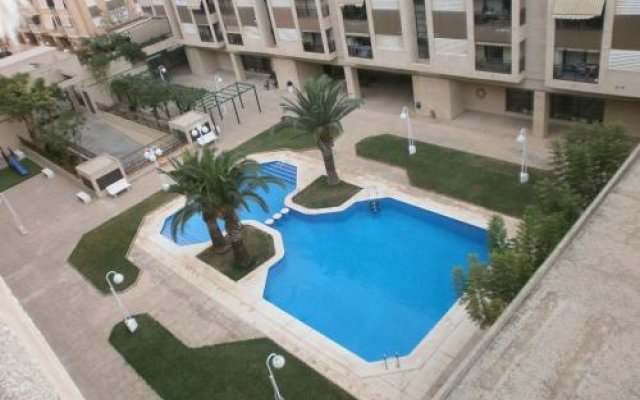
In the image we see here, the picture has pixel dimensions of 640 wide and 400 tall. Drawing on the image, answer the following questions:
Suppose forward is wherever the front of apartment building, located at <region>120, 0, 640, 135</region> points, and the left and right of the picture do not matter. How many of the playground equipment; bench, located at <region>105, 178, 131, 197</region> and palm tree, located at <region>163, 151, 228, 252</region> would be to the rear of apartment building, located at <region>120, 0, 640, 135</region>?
0

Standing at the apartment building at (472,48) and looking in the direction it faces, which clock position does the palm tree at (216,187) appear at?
The palm tree is roughly at 12 o'clock from the apartment building.

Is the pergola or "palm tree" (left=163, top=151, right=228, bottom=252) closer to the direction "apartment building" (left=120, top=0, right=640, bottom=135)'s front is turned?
the palm tree

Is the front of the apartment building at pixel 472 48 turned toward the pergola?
no

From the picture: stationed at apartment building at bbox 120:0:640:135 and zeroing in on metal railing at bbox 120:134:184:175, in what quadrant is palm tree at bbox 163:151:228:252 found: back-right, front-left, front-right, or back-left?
front-left

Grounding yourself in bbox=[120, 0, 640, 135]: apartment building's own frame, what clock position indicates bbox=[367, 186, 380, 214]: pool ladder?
The pool ladder is roughly at 12 o'clock from the apartment building.

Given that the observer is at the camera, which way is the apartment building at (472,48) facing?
facing the viewer and to the left of the viewer

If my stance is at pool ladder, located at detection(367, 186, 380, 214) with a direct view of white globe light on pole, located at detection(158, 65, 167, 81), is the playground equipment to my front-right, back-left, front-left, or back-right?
front-left

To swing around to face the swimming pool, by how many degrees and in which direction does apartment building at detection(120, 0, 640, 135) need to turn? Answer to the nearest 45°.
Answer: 0° — it already faces it

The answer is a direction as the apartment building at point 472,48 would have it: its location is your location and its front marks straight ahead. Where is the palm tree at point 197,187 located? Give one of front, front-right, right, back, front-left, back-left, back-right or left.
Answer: front

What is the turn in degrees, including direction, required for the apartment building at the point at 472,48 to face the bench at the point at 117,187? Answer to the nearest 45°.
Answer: approximately 45° to its right

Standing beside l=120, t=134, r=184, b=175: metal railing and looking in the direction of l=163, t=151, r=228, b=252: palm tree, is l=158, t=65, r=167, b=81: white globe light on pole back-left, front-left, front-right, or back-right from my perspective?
back-left

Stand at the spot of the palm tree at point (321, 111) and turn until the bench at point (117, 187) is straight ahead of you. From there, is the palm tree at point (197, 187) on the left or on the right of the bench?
left

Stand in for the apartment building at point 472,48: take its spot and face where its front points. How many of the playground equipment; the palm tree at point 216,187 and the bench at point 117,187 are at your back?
0
